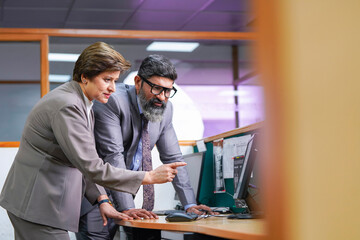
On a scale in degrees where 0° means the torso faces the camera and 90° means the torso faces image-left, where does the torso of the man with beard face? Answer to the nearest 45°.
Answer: approximately 315°

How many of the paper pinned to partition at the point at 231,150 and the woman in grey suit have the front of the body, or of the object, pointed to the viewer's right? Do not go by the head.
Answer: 1

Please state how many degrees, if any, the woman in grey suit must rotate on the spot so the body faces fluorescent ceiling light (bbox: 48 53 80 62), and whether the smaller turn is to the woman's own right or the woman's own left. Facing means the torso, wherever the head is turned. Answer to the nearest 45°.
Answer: approximately 90° to the woman's own left

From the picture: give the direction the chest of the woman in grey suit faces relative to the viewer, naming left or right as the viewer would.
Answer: facing to the right of the viewer

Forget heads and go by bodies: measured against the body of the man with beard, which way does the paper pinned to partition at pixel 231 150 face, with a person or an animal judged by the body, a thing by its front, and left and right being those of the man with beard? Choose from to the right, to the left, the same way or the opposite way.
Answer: to the right

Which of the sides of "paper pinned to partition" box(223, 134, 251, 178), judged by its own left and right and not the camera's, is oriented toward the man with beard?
front

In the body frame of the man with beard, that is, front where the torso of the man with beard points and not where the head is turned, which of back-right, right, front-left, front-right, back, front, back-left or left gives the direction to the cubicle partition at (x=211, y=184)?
left

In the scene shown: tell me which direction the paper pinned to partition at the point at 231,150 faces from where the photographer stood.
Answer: facing the viewer and to the left of the viewer

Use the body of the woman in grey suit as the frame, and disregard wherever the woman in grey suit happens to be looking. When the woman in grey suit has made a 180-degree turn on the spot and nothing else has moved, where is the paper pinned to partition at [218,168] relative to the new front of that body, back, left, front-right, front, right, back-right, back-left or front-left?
back-right

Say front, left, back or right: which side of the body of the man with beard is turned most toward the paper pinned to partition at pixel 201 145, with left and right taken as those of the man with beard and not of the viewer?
left

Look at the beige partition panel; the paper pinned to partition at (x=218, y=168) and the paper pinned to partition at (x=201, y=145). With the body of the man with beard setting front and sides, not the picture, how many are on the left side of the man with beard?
2

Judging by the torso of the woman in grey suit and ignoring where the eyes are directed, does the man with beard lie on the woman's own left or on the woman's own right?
on the woman's own left

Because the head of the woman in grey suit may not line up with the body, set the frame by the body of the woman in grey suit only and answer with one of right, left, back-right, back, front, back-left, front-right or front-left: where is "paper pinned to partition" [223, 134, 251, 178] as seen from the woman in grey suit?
front-left

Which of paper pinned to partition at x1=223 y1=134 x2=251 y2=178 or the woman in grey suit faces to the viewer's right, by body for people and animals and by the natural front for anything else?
the woman in grey suit

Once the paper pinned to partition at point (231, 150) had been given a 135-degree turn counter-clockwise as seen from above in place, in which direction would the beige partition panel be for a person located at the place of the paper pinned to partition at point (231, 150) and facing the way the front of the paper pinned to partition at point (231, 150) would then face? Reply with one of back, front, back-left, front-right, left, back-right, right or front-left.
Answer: right

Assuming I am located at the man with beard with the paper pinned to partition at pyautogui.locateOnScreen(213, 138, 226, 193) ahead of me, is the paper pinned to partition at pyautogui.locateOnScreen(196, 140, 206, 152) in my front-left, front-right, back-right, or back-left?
front-left
